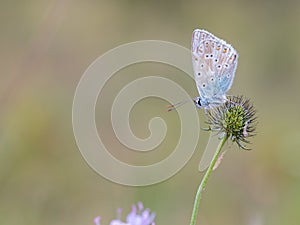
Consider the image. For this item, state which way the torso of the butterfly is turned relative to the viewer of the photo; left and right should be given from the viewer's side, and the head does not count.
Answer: facing to the left of the viewer
